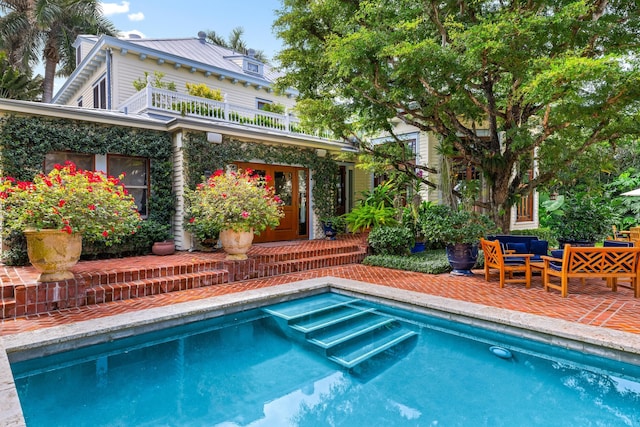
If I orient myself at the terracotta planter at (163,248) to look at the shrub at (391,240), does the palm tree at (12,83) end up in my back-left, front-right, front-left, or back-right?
back-left

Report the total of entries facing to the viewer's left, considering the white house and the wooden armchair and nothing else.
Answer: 0

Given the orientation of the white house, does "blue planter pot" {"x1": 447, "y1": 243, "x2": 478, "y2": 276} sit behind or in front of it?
in front

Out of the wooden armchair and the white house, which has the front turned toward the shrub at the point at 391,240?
the white house

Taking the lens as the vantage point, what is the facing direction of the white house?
facing the viewer and to the right of the viewer
